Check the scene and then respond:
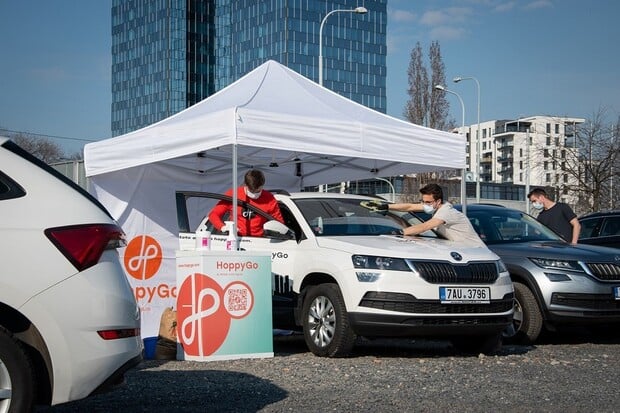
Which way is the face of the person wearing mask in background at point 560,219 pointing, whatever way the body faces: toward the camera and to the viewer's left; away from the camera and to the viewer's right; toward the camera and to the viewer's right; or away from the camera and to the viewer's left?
toward the camera and to the viewer's left

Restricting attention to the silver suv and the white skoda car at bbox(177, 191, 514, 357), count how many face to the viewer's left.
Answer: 0

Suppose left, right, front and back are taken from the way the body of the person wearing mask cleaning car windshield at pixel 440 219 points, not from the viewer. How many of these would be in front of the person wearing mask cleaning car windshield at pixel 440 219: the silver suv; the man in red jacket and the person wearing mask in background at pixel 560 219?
1

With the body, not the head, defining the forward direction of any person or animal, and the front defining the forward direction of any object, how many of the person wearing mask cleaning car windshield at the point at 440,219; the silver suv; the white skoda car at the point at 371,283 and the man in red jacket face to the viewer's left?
1

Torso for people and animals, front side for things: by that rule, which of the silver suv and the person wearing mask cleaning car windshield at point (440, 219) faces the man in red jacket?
the person wearing mask cleaning car windshield

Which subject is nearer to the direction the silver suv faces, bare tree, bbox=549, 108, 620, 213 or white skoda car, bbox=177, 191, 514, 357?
the white skoda car

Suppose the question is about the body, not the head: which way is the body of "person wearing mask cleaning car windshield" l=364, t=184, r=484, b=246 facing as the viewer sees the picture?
to the viewer's left

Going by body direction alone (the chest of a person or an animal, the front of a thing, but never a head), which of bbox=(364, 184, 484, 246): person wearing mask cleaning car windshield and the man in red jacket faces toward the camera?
the man in red jacket

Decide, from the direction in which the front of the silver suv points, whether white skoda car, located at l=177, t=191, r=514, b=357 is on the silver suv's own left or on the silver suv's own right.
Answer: on the silver suv's own right

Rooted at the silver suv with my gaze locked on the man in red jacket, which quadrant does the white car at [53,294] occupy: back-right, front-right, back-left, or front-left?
front-left

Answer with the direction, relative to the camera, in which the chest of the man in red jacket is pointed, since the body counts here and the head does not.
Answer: toward the camera

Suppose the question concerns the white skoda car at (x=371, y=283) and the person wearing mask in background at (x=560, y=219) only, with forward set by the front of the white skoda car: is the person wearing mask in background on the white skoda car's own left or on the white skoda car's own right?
on the white skoda car's own left

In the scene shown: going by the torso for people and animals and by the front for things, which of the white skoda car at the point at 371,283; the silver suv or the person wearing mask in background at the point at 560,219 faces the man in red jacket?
the person wearing mask in background

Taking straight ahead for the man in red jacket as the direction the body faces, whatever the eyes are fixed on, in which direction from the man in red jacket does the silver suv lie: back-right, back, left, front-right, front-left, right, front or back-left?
left

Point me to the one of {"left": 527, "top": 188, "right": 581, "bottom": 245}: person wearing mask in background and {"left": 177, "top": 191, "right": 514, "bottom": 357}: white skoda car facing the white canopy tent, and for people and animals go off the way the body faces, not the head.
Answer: the person wearing mask in background

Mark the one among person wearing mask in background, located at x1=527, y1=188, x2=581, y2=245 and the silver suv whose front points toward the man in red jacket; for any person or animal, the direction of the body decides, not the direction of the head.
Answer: the person wearing mask in background

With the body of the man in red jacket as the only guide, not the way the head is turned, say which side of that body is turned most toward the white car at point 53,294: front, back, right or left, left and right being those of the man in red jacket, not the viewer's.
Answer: front

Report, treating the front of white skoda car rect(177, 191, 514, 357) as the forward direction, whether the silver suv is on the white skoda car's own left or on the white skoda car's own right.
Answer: on the white skoda car's own left
